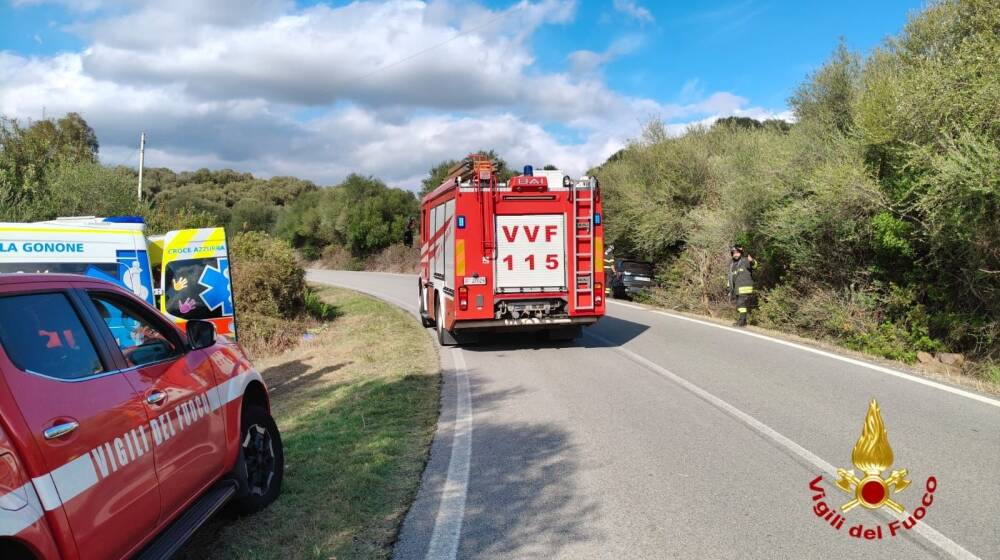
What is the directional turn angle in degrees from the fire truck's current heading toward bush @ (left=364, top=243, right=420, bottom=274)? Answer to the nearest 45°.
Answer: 0° — it already faces it

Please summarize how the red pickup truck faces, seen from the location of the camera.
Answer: facing away from the viewer and to the right of the viewer

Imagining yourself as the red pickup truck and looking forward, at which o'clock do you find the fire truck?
The fire truck is roughly at 12 o'clock from the red pickup truck.

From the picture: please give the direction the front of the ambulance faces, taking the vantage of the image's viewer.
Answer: facing to the left of the viewer

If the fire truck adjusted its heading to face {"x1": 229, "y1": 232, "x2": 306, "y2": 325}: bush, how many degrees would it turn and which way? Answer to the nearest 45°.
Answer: approximately 45° to its left

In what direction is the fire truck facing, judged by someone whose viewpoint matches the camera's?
facing away from the viewer

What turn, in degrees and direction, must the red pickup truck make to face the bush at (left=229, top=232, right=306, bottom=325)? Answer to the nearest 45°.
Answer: approximately 45° to its left

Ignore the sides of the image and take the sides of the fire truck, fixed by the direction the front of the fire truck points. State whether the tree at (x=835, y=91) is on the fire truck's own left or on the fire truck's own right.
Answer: on the fire truck's own right

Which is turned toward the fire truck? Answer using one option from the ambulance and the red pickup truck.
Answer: the red pickup truck
